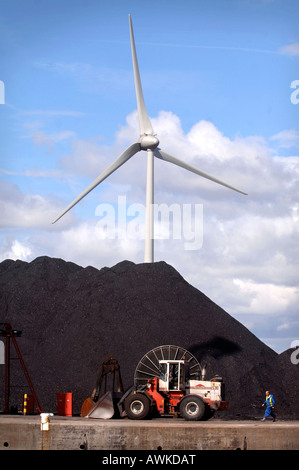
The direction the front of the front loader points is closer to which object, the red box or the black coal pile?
the red box

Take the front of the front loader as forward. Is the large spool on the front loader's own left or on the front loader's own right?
on the front loader's own right

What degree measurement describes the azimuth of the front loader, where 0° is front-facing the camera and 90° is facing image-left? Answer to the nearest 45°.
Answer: approximately 90°

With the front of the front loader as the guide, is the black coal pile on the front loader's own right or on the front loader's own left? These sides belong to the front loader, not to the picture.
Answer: on the front loader's own right

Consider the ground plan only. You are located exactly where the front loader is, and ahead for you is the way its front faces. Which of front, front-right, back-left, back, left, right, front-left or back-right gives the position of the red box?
front-right
